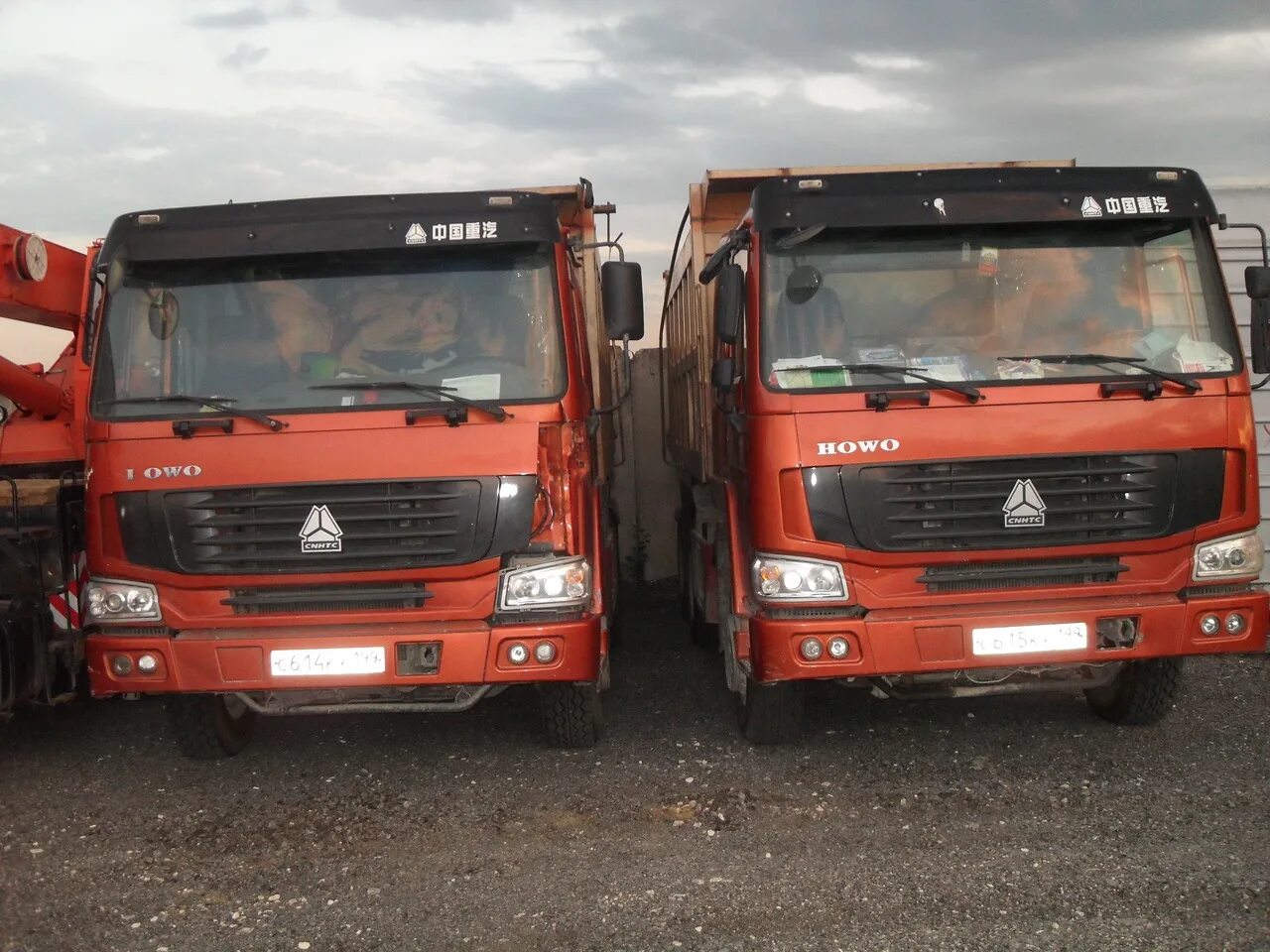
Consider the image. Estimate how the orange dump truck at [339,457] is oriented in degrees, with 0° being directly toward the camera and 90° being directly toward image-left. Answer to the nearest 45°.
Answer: approximately 0°

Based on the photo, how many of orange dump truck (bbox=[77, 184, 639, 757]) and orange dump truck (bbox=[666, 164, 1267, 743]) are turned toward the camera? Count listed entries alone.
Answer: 2

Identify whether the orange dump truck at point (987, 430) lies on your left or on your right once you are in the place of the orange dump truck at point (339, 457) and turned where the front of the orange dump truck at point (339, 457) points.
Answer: on your left

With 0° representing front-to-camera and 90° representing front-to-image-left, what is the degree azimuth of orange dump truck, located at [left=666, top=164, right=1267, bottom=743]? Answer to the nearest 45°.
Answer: approximately 0°

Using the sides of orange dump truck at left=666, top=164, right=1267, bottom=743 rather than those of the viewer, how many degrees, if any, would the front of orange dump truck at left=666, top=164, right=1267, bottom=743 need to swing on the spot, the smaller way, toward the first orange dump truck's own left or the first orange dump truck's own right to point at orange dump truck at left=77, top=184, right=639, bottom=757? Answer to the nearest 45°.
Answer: approximately 90° to the first orange dump truck's own right
